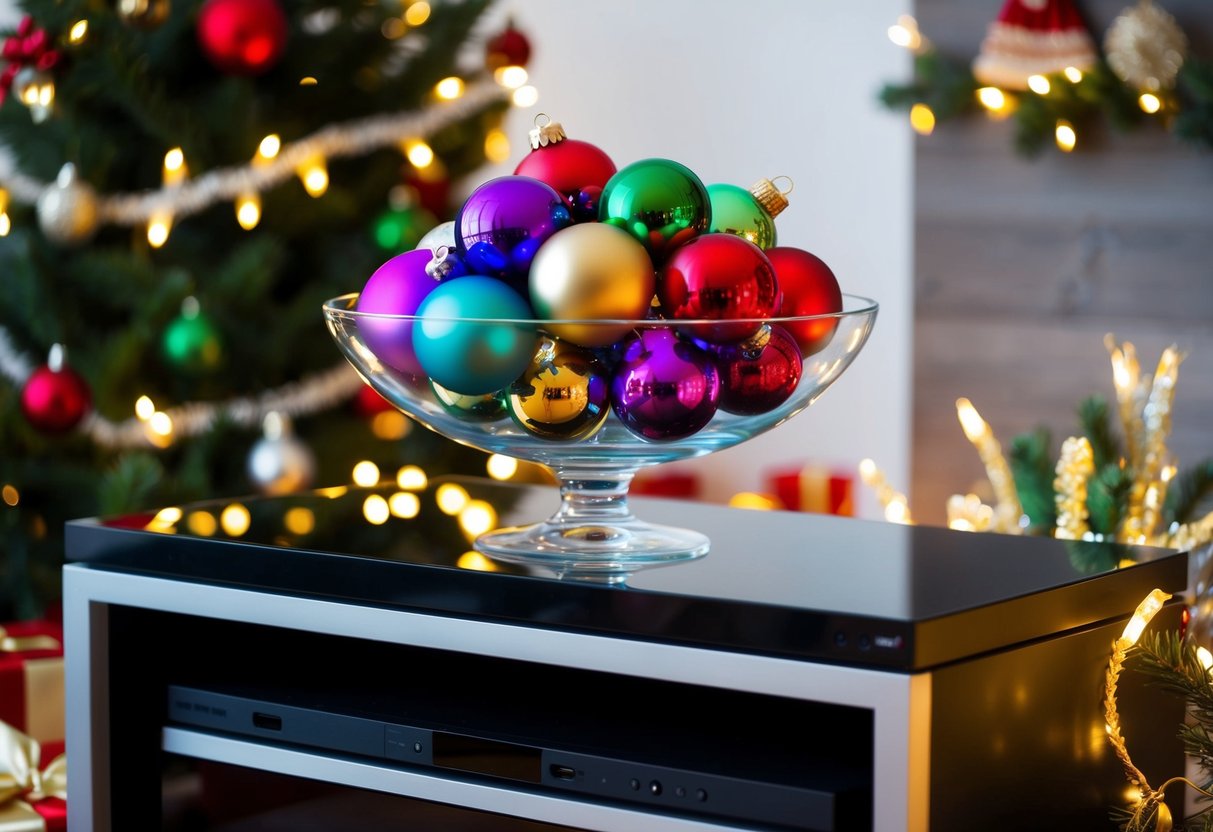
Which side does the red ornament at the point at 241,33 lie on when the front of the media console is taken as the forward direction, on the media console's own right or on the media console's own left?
on the media console's own right

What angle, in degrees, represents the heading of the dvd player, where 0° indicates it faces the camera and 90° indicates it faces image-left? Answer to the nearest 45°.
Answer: approximately 45°

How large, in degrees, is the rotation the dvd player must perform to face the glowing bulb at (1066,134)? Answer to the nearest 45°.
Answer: approximately 180°

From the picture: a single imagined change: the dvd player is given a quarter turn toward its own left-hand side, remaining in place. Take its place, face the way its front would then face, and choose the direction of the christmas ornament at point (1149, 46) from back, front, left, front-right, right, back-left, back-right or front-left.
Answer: left

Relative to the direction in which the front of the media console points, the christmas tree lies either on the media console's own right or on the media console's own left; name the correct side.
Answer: on the media console's own right

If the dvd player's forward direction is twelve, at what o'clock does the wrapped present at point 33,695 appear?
The wrapped present is roughly at 3 o'clock from the dvd player.
